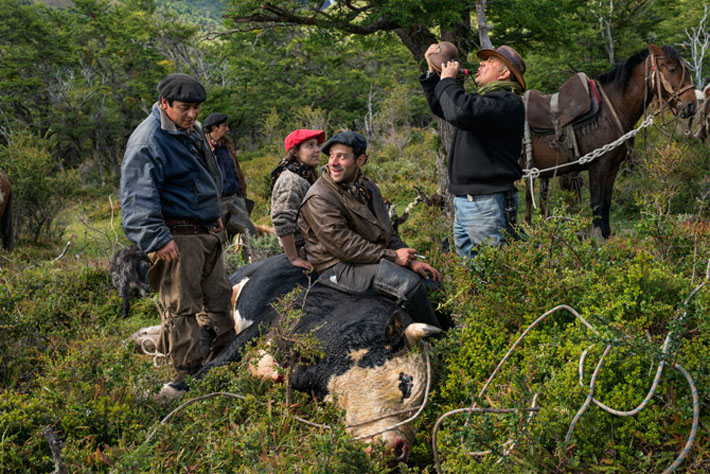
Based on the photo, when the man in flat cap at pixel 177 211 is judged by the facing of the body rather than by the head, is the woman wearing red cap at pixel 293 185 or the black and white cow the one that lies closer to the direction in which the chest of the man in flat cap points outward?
the black and white cow

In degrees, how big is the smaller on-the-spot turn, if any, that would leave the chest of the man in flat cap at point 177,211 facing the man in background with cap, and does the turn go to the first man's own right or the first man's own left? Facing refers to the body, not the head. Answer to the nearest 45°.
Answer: approximately 135° to the first man's own left

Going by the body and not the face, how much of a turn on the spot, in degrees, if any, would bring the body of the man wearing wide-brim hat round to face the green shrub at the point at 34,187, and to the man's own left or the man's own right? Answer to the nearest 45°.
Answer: approximately 45° to the man's own right

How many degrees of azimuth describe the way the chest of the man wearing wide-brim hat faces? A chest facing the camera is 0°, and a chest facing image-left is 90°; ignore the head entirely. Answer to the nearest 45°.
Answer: approximately 90°

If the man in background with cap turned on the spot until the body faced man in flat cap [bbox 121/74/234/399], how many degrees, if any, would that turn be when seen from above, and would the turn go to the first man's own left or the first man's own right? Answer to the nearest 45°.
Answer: approximately 90° to the first man's own right

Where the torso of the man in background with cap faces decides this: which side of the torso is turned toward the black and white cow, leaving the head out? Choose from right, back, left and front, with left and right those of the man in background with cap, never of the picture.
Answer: right

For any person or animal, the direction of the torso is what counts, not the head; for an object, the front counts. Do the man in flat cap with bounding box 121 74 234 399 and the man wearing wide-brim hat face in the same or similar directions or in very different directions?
very different directions

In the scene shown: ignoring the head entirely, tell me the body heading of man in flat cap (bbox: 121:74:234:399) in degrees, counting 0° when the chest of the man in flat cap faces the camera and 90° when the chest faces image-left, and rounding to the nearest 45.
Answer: approximately 315°

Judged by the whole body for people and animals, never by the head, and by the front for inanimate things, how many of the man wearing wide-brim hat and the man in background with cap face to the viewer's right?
1

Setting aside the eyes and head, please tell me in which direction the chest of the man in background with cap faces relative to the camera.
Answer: to the viewer's right
